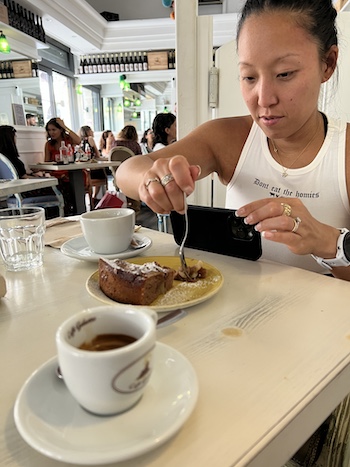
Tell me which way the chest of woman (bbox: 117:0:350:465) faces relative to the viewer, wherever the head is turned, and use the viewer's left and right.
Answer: facing the viewer and to the left of the viewer

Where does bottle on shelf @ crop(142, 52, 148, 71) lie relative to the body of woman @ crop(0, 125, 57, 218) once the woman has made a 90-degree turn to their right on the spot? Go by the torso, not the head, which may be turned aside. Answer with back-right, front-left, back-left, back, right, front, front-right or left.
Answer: back-left

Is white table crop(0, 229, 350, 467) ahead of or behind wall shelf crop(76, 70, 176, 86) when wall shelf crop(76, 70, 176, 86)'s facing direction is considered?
ahead

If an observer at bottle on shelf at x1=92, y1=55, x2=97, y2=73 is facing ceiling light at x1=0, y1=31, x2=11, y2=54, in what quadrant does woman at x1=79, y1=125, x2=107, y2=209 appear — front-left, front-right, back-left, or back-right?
front-left

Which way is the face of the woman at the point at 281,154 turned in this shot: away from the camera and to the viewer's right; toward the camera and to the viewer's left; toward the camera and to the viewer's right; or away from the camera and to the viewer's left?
toward the camera and to the viewer's left

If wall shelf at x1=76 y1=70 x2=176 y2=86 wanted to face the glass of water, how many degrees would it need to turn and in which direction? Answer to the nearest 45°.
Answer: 0° — it already faces it

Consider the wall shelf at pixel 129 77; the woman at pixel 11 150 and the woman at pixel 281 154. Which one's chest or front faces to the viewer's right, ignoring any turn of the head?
the woman at pixel 11 150

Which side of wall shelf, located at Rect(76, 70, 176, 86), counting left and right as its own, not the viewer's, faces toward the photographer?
front

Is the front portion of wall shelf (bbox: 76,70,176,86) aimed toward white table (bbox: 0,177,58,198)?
yes

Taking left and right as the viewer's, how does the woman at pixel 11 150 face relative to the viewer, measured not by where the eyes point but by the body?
facing to the right of the viewer

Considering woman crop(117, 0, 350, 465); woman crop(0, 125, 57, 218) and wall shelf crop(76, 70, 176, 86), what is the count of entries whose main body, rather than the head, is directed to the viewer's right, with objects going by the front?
1

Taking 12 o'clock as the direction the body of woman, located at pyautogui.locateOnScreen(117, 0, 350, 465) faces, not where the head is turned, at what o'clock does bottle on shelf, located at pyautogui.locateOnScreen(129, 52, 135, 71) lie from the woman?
The bottle on shelf is roughly at 4 o'clock from the woman.

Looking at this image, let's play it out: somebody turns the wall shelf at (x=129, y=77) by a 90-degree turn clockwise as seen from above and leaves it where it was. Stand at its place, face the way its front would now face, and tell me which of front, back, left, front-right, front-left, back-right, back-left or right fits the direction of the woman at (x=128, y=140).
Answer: left

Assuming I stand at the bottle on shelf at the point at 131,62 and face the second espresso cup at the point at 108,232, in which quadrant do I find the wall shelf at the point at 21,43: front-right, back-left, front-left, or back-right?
front-right
